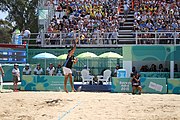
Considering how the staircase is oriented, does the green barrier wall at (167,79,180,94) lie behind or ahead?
ahead

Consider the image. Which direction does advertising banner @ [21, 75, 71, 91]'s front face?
toward the camera

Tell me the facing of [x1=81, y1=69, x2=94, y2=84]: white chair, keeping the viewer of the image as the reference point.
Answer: facing the viewer and to the right of the viewer

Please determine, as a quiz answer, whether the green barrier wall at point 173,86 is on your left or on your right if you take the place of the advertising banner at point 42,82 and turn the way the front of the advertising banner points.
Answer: on your left

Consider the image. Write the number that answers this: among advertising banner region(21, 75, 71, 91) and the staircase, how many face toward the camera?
2

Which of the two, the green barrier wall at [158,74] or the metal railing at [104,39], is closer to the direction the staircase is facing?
the green barrier wall

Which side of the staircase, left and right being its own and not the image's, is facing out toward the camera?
front

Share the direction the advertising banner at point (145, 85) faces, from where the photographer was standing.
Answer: facing the viewer

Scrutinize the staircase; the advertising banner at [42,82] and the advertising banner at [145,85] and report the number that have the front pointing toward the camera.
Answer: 3

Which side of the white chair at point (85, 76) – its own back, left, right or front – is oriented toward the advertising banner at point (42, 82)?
right

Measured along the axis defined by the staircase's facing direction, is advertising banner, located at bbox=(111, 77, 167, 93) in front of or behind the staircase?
in front

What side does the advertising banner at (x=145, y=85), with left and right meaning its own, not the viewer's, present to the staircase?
back

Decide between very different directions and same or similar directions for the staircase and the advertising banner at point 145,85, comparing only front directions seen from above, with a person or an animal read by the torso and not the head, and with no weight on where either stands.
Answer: same or similar directions

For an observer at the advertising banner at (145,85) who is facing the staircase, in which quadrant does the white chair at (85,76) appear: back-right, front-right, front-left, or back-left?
front-left
